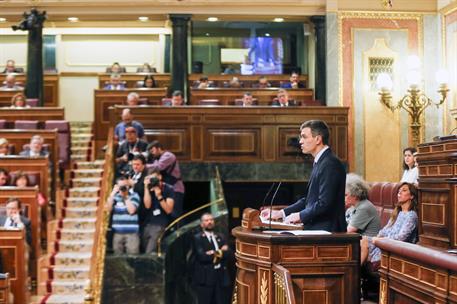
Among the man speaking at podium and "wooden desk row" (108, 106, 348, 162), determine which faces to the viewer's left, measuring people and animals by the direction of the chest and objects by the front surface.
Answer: the man speaking at podium

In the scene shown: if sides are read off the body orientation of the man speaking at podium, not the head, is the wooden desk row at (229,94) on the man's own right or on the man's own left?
on the man's own right

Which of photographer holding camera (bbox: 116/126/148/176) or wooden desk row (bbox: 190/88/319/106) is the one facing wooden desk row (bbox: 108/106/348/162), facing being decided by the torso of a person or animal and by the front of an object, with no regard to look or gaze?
wooden desk row (bbox: 190/88/319/106)

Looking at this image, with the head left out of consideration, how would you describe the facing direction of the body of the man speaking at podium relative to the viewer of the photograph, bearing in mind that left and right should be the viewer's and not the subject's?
facing to the left of the viewer

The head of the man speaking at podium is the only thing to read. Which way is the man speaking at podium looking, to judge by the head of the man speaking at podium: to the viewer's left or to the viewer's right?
to the viewer's left

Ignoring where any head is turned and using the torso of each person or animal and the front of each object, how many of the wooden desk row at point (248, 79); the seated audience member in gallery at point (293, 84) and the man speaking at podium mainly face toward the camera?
2

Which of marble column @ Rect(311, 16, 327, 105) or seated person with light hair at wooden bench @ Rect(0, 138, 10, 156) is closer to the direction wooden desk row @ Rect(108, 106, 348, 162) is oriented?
the seated person with light hair at wooden bench
